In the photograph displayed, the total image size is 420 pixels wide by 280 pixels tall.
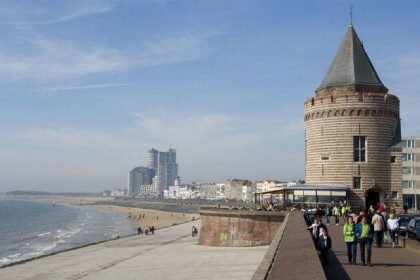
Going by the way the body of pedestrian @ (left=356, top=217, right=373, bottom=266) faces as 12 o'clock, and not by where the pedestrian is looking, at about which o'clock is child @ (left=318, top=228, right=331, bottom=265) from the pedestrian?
The child is roughly at 2 o'clock from the pedestrian.

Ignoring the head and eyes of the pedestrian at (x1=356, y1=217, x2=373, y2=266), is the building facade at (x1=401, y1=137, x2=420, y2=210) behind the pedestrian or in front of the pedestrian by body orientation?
behind

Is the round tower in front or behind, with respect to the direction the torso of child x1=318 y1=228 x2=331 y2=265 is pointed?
behind

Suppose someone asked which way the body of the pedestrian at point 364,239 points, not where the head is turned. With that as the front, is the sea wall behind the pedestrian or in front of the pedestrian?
behind

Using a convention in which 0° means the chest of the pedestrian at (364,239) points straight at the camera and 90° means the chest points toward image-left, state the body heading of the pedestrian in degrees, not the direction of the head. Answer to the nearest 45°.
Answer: approximately 0°

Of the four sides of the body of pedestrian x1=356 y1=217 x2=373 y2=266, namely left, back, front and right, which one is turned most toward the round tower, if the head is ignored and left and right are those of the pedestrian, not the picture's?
back
